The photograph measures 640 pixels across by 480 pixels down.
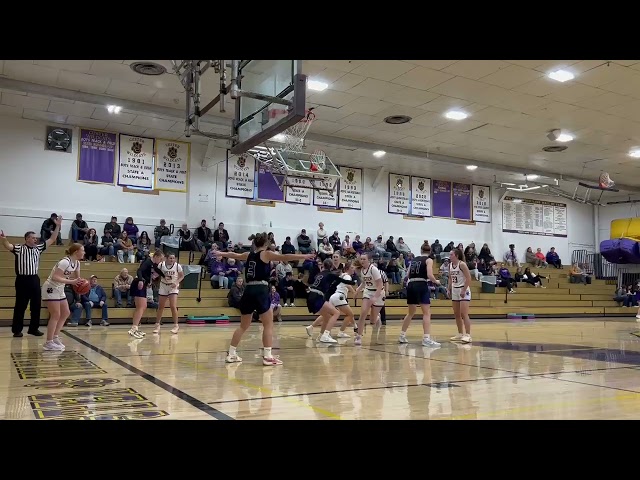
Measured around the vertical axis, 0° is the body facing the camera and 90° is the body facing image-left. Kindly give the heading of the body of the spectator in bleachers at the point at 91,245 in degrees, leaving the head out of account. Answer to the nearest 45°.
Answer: approximately 0°

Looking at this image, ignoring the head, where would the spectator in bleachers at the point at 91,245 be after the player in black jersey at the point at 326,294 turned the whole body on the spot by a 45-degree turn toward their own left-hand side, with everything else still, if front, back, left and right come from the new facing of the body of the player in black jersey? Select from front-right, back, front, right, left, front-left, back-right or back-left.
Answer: front-left

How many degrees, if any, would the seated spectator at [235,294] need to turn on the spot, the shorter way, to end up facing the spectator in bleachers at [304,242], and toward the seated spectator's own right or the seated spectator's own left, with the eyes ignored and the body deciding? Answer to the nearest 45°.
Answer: approximately 90° to the seated spectator's own left

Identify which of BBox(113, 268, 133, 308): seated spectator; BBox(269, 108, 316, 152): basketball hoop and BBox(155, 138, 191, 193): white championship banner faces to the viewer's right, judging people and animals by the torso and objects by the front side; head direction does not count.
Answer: the basketball hoop

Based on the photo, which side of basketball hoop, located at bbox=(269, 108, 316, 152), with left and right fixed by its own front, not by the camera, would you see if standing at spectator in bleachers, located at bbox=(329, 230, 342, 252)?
left

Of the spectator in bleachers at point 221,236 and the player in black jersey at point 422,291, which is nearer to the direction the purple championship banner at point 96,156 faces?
the player in black jersey

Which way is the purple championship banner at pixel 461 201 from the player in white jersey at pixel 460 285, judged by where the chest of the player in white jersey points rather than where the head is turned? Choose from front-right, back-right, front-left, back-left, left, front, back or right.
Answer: back-right

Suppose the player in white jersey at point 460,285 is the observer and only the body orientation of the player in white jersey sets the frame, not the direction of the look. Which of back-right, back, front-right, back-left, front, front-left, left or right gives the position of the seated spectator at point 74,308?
front-right

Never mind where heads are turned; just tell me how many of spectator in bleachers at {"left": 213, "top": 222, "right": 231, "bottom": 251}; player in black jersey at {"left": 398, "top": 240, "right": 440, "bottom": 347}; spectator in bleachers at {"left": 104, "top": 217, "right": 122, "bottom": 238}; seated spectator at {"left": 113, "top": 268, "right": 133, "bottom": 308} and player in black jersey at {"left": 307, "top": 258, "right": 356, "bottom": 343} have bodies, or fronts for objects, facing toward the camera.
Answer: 3
